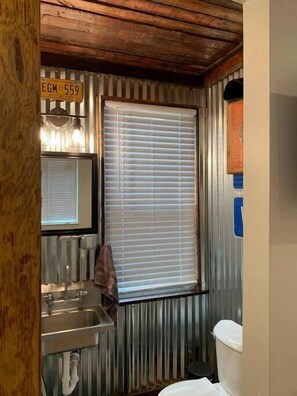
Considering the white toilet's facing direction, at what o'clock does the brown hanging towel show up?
The brown hanging towel is roughly at 2 o'clock from the white toilet.

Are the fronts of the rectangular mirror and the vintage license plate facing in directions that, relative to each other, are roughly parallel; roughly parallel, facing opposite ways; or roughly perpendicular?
roughly parallel

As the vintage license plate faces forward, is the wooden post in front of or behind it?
in front

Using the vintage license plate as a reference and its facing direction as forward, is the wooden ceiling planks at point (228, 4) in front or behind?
in front

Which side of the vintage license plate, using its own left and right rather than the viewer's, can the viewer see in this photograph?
front

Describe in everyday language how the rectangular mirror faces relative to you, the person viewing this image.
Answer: facing the viewer

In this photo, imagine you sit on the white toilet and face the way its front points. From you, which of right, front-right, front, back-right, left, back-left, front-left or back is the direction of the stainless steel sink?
front-right

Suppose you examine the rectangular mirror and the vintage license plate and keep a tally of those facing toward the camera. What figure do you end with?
2

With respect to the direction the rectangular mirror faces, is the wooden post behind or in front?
in front
